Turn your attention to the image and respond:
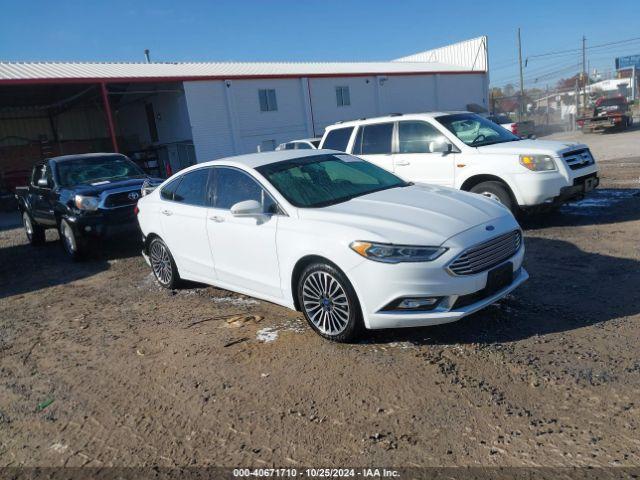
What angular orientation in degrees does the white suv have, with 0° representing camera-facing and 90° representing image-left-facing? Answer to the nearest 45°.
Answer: approximately 315°

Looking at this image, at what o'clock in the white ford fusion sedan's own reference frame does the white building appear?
The white building is roughly at 7 o'clock from the white ford fusion sedan.

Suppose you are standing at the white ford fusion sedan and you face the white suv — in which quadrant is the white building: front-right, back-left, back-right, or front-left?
front-left

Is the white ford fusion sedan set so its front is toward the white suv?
no

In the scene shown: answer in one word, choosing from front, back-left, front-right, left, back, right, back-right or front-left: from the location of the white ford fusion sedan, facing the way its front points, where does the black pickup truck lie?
back

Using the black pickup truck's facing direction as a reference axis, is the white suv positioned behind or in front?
in front

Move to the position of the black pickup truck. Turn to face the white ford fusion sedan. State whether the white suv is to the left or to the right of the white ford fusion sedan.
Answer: left

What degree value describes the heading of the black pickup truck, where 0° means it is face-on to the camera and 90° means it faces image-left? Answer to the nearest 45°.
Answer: approximately 315°

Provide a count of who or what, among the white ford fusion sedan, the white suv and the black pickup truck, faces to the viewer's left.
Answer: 0

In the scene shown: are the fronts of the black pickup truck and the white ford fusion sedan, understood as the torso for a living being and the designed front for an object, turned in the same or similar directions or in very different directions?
same or similar directions

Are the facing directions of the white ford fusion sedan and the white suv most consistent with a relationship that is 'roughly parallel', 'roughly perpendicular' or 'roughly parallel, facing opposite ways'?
roughly parallel

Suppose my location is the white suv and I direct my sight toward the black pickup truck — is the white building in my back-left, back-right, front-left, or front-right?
front-right

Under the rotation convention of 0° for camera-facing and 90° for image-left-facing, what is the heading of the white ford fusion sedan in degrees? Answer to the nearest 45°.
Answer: approximately 315°

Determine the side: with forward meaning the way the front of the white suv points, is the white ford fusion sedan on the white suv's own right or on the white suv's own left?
on the white suv's own right

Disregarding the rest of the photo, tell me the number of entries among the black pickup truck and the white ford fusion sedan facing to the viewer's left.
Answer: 0

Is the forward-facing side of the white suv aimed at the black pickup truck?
no

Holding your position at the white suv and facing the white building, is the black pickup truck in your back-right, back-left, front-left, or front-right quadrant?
front-left

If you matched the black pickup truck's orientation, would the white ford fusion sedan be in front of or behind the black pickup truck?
in front

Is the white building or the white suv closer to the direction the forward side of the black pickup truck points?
the white suv

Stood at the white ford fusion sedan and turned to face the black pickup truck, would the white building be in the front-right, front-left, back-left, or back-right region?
front-right
